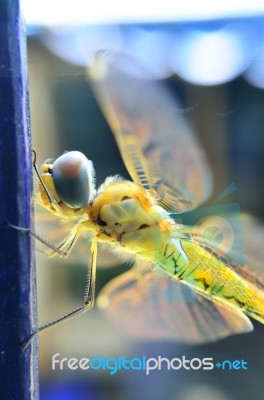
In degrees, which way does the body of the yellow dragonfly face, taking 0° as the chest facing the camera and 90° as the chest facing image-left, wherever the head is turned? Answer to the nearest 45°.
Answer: approximately 90°
